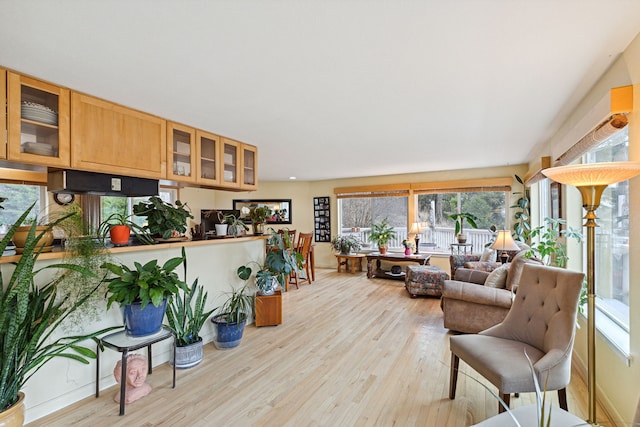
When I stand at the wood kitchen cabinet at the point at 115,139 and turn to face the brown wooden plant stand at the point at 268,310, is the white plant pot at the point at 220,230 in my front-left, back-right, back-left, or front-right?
front-left

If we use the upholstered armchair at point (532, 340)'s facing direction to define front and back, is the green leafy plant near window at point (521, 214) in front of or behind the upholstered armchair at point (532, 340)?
behind

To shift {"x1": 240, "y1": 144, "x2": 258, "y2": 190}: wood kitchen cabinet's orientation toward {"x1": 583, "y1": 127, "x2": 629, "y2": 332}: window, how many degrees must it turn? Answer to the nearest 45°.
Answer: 0° — it already faces it

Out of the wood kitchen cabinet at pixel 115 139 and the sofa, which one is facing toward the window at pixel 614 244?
the wood kitchen cabinet

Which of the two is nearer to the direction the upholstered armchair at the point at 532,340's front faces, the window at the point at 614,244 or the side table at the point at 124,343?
the side table

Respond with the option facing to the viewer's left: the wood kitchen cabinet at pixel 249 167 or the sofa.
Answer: the sofa

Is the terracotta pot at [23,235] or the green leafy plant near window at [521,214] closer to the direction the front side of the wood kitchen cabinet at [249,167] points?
the green leafy plant near window

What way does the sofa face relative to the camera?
to the viewer's left

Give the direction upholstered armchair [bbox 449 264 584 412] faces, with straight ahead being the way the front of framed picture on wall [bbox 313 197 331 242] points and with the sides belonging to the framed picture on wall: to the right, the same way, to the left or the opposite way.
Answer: to the right

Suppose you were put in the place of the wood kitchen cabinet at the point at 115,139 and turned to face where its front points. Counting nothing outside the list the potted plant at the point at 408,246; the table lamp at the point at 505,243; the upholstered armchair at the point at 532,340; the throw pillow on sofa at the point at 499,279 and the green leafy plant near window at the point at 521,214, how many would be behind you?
0

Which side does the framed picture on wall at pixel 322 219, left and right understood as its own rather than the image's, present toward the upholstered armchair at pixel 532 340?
front

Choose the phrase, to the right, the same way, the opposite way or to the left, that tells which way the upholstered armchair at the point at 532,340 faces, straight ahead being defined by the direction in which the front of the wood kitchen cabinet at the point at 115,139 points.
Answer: the opposite way

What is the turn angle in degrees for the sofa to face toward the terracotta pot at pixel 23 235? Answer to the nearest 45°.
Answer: approximately 45° to its left

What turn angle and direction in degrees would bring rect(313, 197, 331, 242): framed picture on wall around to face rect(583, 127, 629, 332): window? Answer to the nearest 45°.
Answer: approximately 45° to its left

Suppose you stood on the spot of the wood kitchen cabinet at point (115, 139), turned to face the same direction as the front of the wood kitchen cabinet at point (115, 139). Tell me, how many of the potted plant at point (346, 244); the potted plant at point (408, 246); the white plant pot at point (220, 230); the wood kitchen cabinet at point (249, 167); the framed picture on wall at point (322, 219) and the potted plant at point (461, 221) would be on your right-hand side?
0

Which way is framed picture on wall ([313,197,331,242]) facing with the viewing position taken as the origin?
facing the viewer

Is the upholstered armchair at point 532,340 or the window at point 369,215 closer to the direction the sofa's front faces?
the window

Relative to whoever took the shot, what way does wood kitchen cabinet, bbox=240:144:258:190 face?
facing the viewer and to the right of the viewer

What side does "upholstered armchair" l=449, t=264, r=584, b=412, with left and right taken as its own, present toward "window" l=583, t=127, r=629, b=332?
back

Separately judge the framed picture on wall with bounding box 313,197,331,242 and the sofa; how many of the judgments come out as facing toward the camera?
1

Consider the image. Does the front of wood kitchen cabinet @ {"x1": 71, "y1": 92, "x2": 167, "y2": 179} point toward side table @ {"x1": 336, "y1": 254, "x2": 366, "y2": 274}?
no
